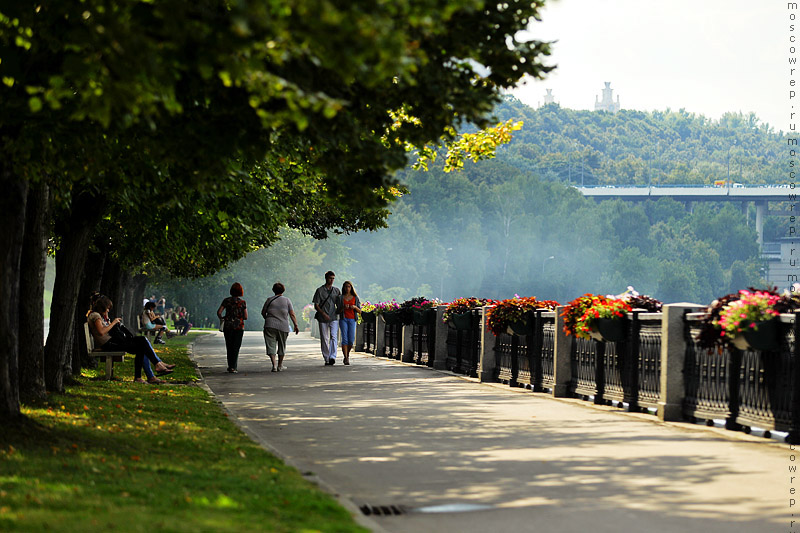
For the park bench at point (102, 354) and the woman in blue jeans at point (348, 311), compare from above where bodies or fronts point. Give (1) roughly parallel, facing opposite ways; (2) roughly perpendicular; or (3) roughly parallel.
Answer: roughly perpendicular

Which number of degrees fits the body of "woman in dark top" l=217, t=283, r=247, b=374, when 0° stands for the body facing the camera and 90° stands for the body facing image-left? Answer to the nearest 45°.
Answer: approximately 180°

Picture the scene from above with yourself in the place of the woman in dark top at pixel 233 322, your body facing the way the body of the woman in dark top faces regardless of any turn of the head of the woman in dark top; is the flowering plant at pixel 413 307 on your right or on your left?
on your right

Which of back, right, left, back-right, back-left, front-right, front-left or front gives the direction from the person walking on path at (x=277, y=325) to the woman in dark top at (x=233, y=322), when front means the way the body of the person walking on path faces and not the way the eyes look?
back-left

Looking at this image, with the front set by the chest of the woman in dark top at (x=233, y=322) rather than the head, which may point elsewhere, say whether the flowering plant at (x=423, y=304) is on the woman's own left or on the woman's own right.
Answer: on the woman's own right

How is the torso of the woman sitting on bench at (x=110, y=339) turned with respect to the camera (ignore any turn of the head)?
to the viewer's right

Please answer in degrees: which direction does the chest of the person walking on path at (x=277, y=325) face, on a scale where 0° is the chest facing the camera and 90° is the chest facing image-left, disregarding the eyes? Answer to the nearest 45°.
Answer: approximately 180°

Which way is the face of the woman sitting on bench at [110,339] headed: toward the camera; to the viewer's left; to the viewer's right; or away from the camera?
to the viewer's right

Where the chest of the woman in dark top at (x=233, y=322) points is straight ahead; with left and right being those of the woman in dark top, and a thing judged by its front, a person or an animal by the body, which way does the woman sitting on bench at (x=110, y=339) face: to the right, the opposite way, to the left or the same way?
to the right

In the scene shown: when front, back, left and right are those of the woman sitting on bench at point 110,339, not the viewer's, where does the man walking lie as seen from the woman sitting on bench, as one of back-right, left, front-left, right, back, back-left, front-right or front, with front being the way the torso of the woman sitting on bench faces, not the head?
front-left

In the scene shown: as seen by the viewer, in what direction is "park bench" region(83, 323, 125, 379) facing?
to the viewer's right
